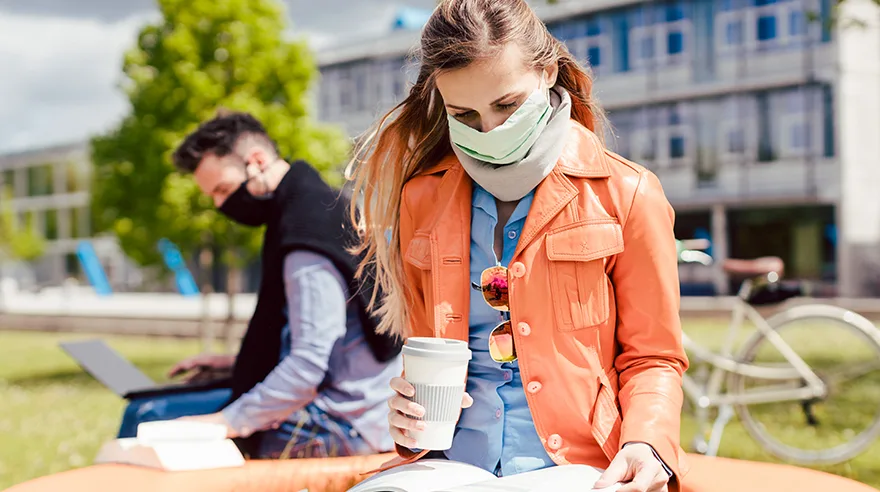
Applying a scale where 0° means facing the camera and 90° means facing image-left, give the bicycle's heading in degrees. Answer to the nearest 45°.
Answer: approximately 90°

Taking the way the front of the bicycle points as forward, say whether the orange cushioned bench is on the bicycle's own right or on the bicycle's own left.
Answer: on the bicycle's own left

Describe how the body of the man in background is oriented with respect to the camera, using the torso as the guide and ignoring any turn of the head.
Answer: to the viewer's left

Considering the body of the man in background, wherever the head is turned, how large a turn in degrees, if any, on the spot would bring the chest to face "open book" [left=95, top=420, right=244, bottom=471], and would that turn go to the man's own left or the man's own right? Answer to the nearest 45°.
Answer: approximately 45° to the man's own left

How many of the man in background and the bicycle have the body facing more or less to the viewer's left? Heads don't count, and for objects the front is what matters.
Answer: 2

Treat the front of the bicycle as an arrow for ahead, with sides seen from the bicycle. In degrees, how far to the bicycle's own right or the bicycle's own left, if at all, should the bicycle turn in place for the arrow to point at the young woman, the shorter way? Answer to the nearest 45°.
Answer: approximately 90° to the bicycle's own left

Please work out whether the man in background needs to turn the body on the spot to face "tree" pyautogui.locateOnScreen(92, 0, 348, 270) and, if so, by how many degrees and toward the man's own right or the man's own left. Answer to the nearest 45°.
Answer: approximately 90° to the man's own right

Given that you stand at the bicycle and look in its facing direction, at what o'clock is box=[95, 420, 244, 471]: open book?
The open book is roughly at 10 o'clock from the bicycle.

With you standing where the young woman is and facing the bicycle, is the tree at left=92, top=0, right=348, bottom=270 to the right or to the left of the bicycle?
left

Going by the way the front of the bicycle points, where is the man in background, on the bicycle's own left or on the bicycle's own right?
on the bicycle's own left
